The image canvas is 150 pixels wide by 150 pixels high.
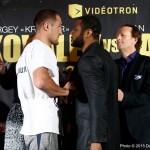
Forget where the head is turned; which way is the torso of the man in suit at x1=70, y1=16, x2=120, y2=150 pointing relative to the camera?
to the viewer's left

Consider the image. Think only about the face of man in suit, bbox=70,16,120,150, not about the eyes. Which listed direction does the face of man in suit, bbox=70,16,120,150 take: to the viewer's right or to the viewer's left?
to the viewer's left

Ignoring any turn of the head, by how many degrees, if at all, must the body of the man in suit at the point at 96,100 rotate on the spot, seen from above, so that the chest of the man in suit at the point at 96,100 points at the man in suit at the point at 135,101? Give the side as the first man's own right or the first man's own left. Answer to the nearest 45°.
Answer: approximately 135° to the first man's own right
